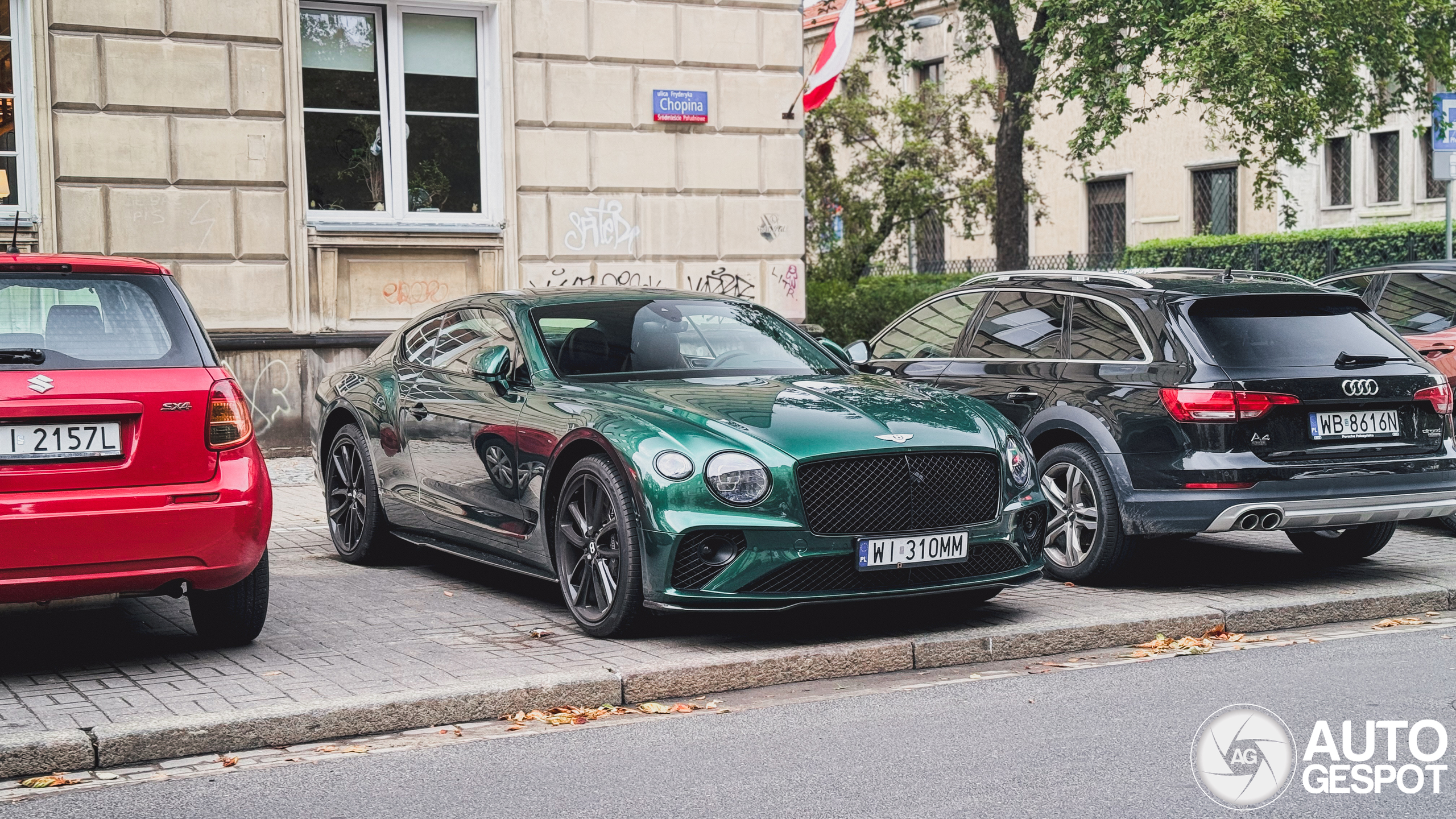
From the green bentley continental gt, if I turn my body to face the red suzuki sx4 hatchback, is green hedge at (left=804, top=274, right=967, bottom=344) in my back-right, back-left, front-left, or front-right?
back-right

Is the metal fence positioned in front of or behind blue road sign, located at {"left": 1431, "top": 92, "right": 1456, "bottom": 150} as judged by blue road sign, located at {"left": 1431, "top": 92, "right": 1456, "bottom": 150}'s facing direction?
behind

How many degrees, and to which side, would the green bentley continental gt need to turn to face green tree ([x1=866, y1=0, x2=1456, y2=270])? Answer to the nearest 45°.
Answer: approximately 90° to its left

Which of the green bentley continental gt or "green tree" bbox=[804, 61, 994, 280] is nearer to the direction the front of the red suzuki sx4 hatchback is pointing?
the green tree

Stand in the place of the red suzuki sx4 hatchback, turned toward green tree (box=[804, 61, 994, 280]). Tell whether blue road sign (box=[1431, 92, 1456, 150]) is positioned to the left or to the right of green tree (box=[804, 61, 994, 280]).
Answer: right

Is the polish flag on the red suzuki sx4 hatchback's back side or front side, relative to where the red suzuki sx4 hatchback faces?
on the front side

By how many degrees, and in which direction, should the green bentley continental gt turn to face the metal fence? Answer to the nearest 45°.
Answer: approximately 135° to its left

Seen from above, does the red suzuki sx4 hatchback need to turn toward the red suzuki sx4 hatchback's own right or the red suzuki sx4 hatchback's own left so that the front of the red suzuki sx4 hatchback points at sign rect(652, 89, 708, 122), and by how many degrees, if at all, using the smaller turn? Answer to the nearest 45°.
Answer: approximately 45° to the red suzuki sx4 hatchback's own right

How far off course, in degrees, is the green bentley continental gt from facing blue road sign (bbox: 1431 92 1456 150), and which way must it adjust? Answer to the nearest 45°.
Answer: approximately 90° to its left

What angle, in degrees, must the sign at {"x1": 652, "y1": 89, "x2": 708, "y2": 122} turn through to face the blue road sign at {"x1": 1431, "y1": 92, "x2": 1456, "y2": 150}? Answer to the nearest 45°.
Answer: approximately 90° to its left

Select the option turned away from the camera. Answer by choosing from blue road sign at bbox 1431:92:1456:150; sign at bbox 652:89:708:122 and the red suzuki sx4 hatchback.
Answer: the red suzuki sx4 hatchback

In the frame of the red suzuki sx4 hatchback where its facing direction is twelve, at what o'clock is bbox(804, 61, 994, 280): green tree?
The green tree is roughly at 1 o'clock from the red suzuki sx4 hatchback.

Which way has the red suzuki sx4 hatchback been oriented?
away from the camera
